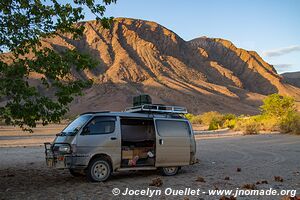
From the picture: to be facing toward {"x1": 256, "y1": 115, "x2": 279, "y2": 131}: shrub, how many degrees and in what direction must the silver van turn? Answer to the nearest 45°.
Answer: approximately 180°

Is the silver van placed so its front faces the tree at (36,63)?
yes

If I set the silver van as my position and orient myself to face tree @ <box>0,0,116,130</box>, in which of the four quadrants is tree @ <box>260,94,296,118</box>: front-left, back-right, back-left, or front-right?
back-right

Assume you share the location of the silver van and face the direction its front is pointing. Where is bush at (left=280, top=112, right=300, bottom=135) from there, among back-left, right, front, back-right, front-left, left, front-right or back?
back

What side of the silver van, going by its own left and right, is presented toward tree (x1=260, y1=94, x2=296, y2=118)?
back

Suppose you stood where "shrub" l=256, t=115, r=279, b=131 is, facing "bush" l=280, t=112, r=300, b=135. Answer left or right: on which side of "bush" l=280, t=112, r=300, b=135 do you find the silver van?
right

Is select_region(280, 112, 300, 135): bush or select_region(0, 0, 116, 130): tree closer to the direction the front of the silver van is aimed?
the tree

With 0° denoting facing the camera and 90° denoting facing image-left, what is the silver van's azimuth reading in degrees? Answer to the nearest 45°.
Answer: approximately 45°
